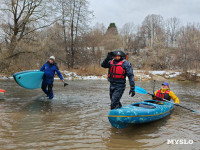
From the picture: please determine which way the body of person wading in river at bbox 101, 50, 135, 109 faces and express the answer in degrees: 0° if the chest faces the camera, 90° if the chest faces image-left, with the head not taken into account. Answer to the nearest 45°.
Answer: approximately 45°

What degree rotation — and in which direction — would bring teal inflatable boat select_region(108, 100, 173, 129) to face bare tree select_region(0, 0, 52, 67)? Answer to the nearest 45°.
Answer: approximately 90° to its right

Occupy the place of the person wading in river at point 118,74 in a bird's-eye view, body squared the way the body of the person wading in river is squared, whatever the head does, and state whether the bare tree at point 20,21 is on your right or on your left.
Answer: on your right

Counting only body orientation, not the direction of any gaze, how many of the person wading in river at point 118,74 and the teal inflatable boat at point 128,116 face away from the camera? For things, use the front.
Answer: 0

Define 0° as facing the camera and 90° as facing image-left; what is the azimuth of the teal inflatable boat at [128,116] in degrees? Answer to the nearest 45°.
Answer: approximately 45°

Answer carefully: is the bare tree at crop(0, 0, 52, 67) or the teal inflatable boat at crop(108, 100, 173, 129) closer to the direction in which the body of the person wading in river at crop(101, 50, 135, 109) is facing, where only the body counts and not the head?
the teal inflatable boat
